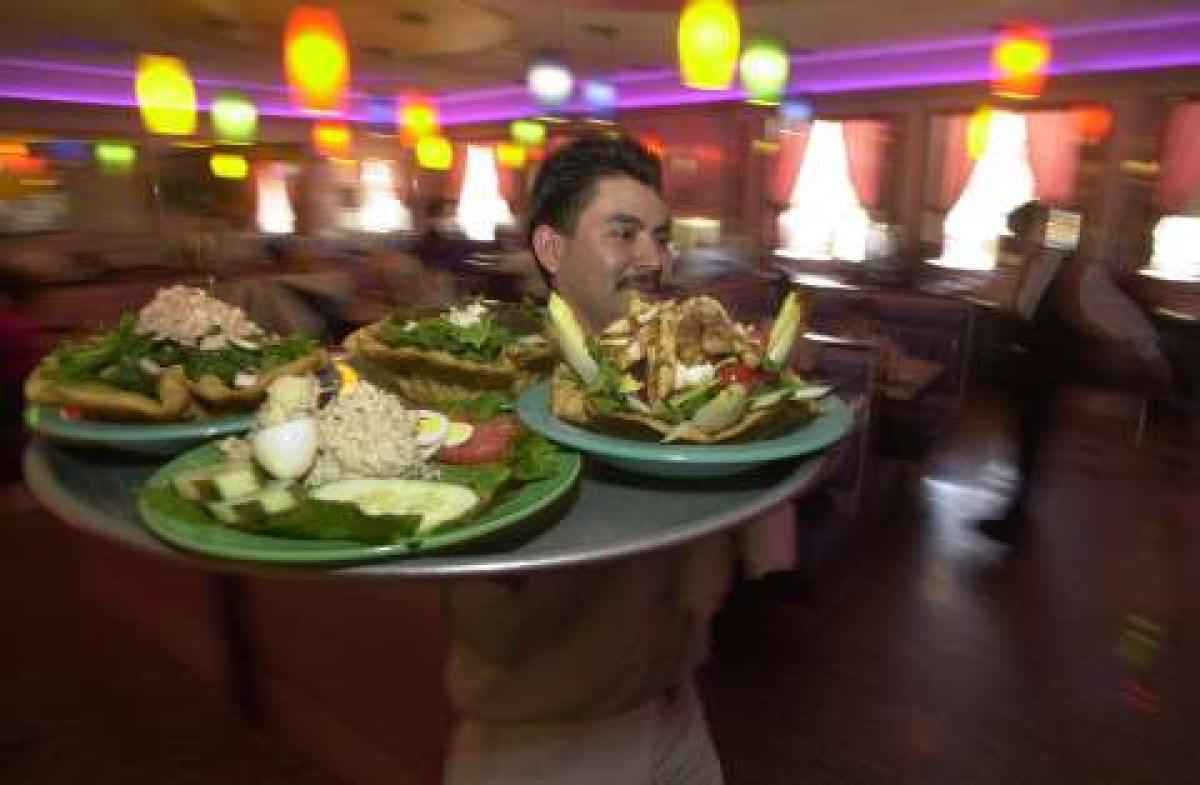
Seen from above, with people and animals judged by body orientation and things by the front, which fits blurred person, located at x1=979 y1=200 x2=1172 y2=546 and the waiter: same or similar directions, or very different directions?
very different directions

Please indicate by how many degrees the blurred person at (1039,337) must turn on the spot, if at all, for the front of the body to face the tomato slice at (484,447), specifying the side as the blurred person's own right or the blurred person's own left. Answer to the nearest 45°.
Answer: approximately 90° to the blurred person's own left

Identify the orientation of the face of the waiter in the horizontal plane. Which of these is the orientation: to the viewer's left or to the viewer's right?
to the viewer's right

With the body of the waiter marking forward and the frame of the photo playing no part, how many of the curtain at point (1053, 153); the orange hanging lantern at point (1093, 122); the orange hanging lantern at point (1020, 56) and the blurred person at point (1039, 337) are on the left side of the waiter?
4

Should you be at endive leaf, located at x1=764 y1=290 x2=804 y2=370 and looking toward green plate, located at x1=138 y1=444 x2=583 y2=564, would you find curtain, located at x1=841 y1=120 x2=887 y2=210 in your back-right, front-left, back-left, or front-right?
back-right

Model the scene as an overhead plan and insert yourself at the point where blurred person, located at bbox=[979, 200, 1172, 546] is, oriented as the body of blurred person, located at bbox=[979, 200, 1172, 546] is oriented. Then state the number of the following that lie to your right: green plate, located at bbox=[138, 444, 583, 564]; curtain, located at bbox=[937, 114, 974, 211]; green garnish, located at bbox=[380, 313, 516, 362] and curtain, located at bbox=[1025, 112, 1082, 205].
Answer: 2

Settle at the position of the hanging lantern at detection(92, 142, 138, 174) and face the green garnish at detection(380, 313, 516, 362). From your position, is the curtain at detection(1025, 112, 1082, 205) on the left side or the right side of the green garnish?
left

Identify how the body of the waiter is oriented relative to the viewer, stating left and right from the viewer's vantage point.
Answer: facing the viewer and to the right of the viewer

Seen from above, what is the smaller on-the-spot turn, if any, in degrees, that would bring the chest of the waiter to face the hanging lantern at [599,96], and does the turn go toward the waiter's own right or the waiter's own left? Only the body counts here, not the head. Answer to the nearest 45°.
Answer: approximately 135° to the waiter's own left

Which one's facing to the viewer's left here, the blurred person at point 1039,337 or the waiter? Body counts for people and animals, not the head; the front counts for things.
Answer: the blurred person

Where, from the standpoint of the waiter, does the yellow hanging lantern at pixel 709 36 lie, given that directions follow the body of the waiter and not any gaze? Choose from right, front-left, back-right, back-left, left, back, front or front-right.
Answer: back-left

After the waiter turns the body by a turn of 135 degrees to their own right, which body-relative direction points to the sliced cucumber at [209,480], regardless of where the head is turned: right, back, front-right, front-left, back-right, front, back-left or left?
front-left
